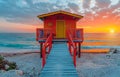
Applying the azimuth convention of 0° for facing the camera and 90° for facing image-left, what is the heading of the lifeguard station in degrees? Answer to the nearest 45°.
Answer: approximately 0°
